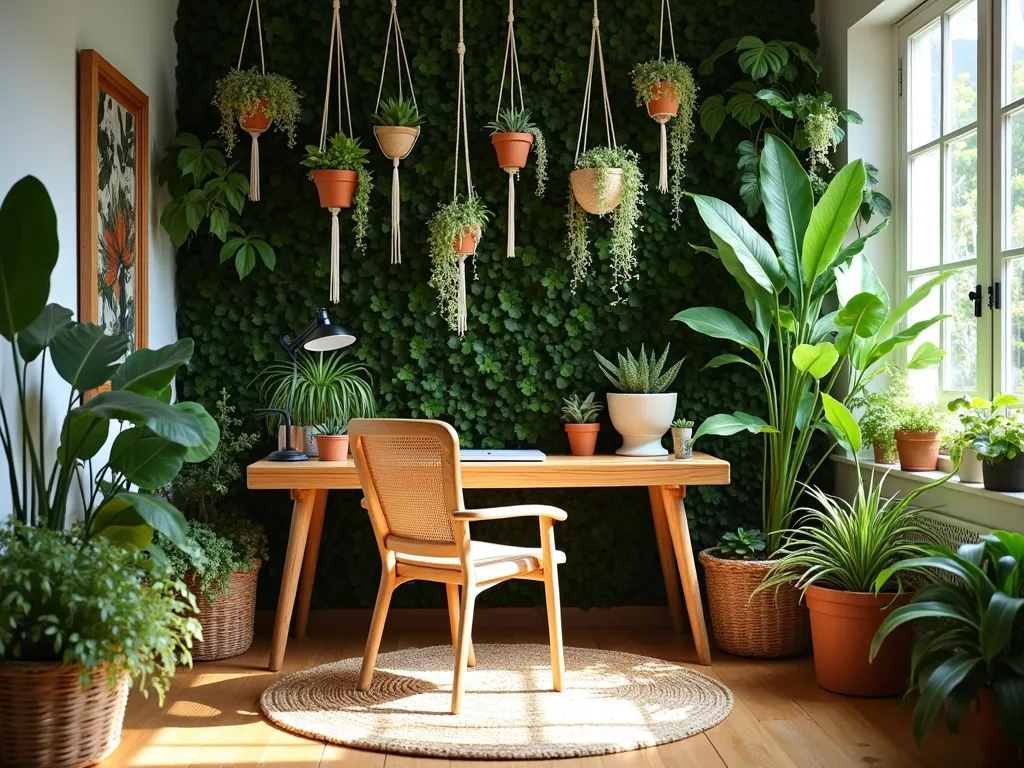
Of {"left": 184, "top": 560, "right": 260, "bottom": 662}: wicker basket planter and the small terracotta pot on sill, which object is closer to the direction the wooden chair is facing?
the small terracotta pot on sill

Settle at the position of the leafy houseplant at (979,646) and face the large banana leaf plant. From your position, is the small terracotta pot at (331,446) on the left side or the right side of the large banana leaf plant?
left
